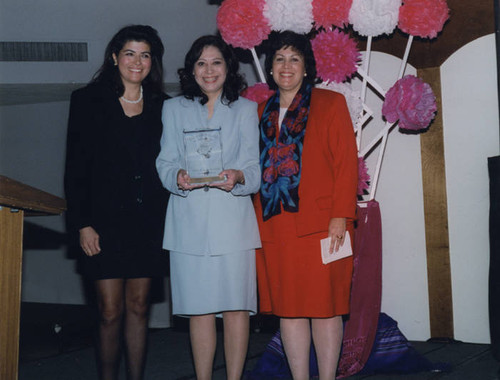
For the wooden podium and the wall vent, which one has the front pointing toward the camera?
the wall vent

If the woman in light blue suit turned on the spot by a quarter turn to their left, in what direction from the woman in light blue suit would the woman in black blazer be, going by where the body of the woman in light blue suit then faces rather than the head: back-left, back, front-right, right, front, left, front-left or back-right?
back

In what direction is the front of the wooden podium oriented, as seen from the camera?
facing to the left of the viewer

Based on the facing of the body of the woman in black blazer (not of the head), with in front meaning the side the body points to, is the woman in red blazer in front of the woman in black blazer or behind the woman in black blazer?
in front

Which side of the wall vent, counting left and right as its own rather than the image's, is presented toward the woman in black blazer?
front

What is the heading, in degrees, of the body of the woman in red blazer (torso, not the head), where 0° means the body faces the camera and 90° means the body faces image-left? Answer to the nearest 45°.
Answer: approximately 45°

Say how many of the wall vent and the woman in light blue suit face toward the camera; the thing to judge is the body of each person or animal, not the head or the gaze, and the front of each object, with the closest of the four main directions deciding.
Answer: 2

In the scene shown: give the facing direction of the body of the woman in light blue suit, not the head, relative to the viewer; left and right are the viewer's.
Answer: facing the viewer

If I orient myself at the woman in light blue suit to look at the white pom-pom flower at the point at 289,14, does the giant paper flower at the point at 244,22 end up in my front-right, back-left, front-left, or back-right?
front-left

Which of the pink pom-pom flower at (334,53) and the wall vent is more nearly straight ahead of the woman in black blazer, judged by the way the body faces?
the pink pom-pom flower

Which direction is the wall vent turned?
toward the camera
